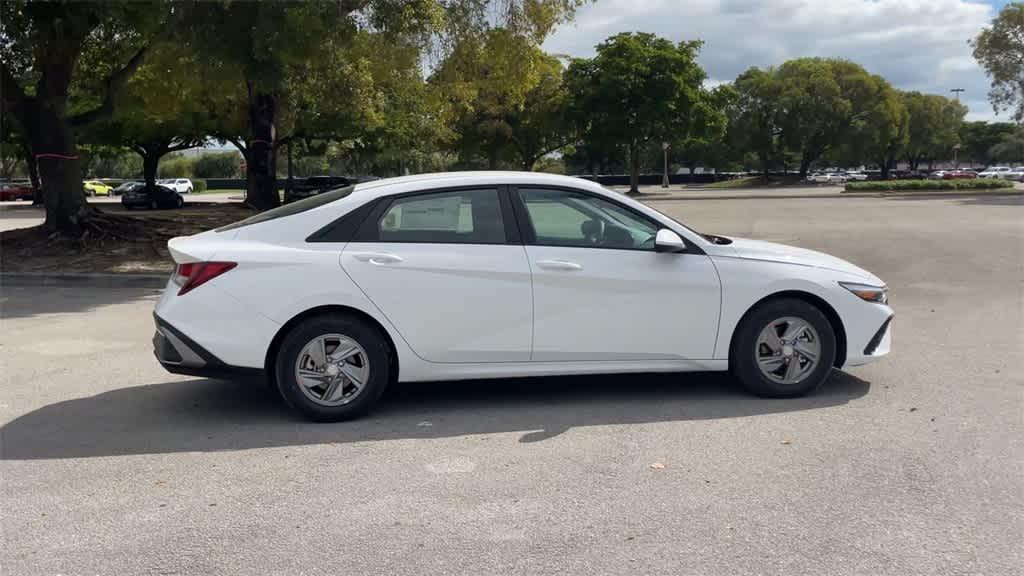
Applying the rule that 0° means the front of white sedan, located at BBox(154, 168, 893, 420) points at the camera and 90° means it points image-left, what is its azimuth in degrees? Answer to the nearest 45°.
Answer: approximately 270°

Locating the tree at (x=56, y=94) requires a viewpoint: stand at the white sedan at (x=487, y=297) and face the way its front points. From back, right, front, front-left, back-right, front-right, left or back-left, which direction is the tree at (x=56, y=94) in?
back-left

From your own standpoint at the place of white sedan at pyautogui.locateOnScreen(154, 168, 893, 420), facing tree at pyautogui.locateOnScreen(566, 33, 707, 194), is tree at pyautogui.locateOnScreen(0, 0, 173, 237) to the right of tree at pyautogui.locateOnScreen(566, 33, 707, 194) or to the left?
left

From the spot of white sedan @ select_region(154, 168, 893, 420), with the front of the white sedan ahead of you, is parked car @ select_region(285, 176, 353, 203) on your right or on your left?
on your left

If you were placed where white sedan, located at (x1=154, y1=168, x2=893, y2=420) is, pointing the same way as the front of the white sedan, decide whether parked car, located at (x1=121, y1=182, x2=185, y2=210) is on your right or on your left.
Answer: on your left

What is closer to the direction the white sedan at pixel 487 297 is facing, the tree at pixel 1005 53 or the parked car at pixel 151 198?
the tree

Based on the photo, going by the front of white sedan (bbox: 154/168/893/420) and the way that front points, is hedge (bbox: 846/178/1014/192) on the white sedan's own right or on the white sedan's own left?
on the white sedan's own left

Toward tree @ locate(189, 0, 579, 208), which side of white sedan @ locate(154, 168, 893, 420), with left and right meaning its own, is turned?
left

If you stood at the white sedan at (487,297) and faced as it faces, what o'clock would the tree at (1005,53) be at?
The tree is roughly at 10 o'clock from the white sedan.

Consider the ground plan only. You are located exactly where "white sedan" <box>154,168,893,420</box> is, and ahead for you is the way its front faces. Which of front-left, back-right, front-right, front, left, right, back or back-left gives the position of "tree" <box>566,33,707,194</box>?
left
